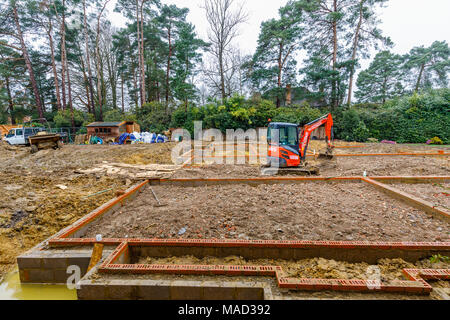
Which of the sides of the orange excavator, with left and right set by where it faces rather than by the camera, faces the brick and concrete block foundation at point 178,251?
right

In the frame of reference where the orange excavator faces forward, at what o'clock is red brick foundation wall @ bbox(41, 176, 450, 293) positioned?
The red brick foundation wall is roughly at 3 o'clock from the orange excavator.

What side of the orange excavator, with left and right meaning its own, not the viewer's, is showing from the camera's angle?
right

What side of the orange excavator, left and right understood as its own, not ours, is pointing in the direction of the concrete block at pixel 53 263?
right

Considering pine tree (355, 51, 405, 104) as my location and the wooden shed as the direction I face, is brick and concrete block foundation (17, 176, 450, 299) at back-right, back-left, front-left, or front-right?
front-left

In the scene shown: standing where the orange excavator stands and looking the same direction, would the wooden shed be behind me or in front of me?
behind

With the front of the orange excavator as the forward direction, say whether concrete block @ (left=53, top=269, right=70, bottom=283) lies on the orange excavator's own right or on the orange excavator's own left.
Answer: on the orange excavator's own right

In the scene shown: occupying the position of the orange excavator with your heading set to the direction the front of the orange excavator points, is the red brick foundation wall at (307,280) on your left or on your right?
on your right

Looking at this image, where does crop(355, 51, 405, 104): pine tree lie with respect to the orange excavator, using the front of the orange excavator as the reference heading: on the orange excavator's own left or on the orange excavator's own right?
on the orange excavator's own left
